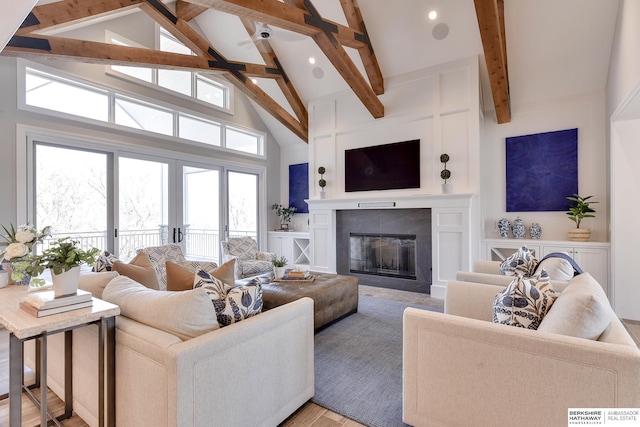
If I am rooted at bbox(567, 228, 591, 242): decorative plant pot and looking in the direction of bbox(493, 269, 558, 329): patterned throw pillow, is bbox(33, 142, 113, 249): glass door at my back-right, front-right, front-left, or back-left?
front-right

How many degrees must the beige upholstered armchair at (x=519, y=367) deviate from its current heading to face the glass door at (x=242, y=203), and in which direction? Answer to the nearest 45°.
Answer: approximately 45° to its right

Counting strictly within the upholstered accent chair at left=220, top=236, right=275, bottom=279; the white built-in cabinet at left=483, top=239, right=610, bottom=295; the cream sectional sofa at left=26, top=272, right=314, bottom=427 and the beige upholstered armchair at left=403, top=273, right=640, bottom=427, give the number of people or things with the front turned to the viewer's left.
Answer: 1

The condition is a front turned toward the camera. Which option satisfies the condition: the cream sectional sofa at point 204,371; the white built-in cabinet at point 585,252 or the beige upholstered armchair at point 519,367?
the white built-in cabinet

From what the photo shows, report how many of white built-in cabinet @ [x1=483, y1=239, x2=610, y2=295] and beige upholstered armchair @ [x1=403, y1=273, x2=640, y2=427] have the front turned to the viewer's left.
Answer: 1

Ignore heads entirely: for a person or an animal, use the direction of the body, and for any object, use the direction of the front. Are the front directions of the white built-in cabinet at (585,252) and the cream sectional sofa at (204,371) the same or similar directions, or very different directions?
very different directions

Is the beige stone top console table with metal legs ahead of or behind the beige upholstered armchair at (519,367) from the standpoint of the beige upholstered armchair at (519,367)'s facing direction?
ahead

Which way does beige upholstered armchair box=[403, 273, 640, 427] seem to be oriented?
to the viewer's left

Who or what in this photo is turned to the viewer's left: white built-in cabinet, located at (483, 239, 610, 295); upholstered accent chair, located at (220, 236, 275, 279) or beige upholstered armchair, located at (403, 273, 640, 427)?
the beige upholstered armchair

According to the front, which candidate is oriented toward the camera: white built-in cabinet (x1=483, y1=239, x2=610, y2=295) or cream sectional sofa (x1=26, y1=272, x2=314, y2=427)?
the white built-in cabinet

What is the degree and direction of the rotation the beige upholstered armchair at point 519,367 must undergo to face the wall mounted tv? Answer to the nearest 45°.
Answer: approximately 45° to its right

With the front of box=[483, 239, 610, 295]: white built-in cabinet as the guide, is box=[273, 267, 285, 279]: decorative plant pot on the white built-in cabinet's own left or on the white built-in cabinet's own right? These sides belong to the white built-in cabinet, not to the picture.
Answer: on the white built-in cabinet's own right

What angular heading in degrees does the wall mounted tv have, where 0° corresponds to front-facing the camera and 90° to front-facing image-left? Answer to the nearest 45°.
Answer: approximately 45°

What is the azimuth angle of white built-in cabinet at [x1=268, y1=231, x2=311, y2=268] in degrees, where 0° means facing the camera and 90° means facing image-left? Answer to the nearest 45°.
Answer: approximately 45°

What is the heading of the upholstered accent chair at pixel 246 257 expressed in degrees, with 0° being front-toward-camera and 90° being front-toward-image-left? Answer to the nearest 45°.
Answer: approximately 315°

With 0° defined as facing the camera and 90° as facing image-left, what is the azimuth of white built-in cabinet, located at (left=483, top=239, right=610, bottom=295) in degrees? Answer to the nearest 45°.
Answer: approximately 0°

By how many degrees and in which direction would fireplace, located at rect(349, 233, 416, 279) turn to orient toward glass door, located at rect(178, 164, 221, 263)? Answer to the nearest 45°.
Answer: approximately 45° to its right
